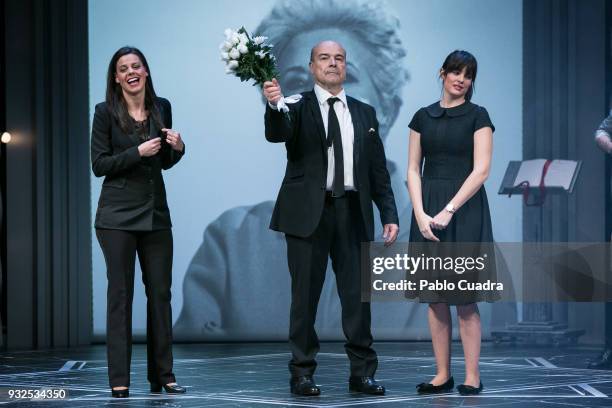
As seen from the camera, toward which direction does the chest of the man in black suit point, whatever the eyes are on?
toward the camera

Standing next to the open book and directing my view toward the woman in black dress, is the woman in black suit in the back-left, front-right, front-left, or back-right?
front-right

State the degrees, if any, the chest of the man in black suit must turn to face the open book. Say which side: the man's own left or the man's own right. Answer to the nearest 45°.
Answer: approximately 135° to the man's own left

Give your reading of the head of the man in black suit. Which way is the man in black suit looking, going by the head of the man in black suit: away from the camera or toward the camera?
toward the camera

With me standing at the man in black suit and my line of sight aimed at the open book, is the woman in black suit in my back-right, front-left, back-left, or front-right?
back-left

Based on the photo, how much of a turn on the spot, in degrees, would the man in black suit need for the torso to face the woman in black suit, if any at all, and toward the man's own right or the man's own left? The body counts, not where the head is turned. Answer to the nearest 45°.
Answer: approximately 90° to the man's own right

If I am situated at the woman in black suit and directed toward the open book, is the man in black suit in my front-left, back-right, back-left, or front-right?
front-right
